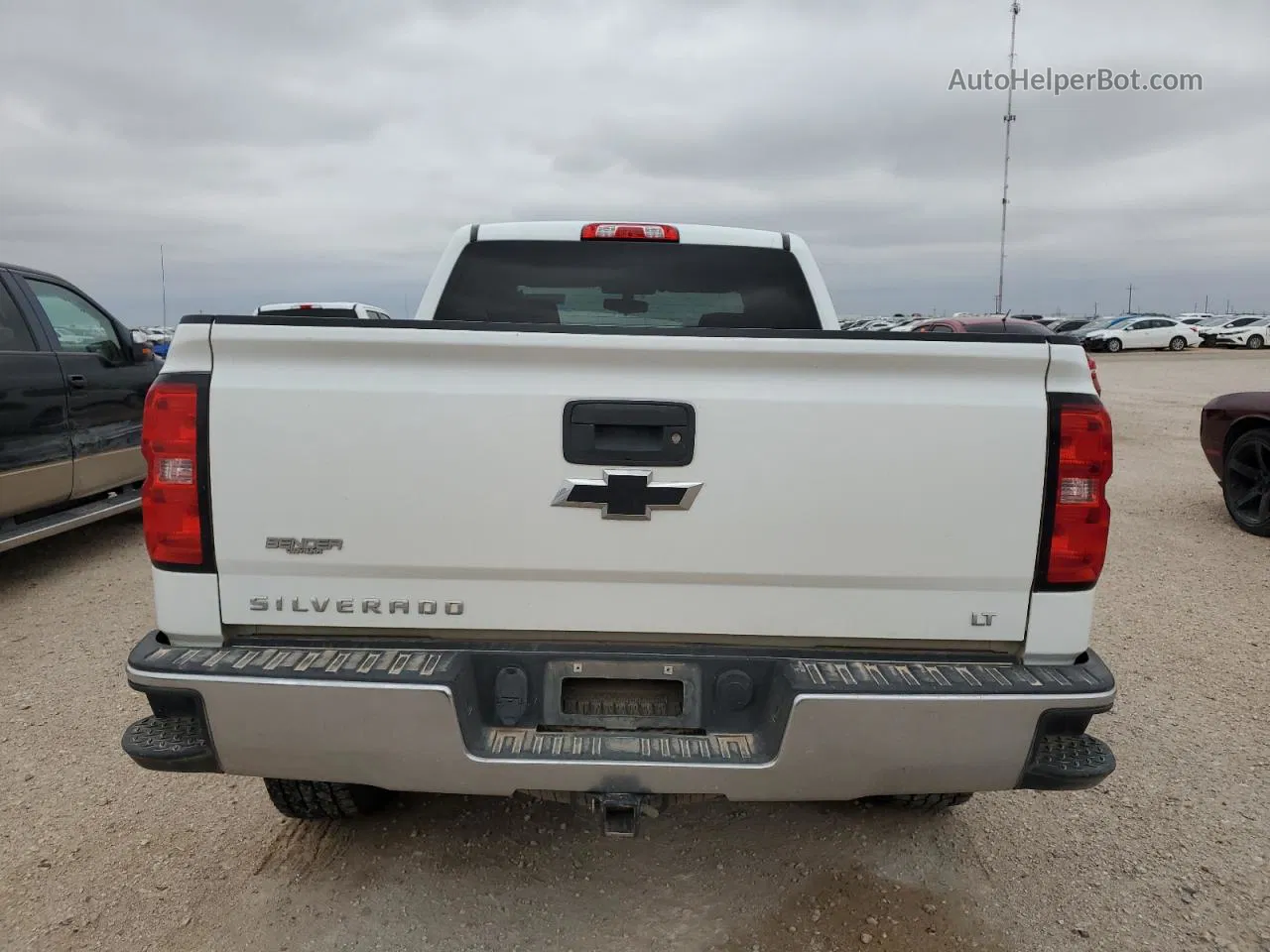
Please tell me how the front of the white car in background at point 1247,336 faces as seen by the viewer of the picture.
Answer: facing the viewer and to the left of the viewer

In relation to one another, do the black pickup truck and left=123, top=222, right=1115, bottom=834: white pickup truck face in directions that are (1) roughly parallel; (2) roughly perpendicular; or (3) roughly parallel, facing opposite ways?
roughly parallel

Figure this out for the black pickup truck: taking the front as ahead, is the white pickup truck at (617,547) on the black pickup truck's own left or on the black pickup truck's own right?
on the black pickup truck's own right

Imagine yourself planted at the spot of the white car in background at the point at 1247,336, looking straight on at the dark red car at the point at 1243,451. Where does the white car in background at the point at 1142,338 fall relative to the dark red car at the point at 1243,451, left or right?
right

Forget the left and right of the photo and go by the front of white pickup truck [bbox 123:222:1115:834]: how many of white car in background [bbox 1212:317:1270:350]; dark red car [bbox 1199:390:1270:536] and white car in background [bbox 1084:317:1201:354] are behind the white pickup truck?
0

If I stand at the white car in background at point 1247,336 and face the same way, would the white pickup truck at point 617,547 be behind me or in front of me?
in front

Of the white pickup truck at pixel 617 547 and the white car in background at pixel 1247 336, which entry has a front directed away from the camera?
the white pickup truck

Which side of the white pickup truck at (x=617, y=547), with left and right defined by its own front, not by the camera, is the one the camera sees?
back

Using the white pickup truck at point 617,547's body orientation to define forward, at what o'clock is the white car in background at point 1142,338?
The white car in background is roughly at 1 o'clock from the white pickup truck.

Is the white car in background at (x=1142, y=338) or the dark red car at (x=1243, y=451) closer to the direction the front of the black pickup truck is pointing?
the white car in background

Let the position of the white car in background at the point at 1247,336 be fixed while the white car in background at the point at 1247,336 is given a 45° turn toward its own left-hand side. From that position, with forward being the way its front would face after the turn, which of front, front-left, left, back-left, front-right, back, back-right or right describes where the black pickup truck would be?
front

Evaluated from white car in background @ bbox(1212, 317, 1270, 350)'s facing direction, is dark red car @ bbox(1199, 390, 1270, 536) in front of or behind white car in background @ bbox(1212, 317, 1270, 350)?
in front

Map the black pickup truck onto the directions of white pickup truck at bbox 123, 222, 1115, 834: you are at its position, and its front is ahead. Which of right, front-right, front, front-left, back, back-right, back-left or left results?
front-left

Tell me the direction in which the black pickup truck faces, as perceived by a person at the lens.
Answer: facing away from the viewer and to the right of the viewer

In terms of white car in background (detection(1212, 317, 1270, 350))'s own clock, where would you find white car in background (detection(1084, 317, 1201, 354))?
white car in background (detection(1084, 317, 1201, 354)) is roughly at 12 o'clock from white car in background (detection(1212, 317, 1270, 350)).

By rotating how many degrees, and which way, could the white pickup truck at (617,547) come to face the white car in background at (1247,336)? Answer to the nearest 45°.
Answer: approximately 45° to its right

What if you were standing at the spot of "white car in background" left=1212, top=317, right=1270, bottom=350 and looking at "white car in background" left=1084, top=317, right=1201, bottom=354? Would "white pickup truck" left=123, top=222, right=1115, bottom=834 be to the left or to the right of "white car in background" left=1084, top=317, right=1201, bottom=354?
left

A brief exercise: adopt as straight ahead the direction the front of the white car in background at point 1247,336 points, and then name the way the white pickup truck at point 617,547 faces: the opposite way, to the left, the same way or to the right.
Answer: to the right
